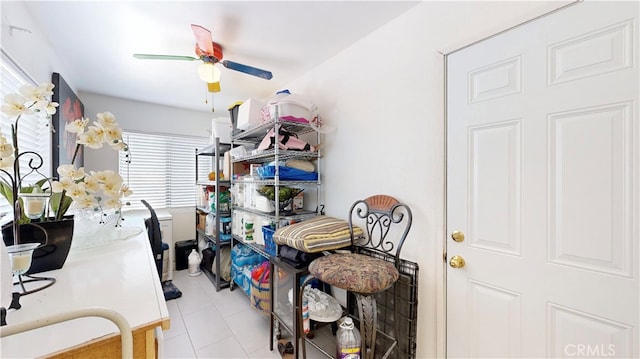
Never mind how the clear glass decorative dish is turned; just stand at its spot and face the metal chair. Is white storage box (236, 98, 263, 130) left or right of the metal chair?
left

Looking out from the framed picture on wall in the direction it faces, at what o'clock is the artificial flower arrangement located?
The artificial flower arrangement is roughly at 3 o'clock from the framed picture on wall.

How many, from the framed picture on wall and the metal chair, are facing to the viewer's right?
1

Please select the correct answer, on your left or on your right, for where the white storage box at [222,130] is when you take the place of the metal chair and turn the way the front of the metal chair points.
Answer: on your right

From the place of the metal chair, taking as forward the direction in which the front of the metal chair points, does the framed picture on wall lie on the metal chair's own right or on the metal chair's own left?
on the metal chair's own right

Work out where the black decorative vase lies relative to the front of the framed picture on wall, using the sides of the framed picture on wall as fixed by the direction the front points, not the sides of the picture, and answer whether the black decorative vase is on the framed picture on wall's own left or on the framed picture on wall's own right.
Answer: on the framed picture on wall's own right

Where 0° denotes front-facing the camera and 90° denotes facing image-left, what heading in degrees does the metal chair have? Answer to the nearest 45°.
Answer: approximately 45°

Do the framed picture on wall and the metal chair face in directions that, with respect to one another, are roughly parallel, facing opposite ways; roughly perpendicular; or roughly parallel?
roughly parallel, facing opposite ways

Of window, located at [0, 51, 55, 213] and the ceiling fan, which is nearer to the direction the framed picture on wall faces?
the ceiling fan

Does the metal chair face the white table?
yes

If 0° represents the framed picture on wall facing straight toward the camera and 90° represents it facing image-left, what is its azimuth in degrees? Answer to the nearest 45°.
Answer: approximately 270°

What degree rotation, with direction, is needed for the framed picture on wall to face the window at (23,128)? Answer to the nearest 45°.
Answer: approximately 90° to its right

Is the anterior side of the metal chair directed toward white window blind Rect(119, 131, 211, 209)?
no

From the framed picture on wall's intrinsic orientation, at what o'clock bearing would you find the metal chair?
The metal chair is roughly at 2 o'clock from the framed picture on wall.

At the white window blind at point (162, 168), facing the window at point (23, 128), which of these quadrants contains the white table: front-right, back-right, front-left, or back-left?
front-left
